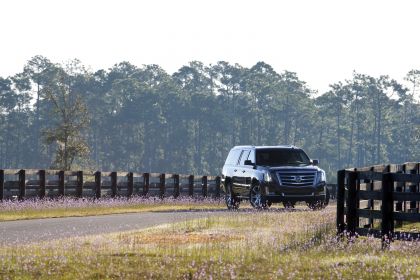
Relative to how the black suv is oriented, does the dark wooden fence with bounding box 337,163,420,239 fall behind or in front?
in front

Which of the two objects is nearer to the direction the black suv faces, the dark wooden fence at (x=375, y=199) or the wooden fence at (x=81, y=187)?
the dark wooden fence

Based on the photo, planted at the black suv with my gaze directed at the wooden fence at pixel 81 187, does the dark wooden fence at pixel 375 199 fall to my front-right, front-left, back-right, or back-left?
back-left

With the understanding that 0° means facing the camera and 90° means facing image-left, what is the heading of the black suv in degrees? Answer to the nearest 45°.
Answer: approximately 315°

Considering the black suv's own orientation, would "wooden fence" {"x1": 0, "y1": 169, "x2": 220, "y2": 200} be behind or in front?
behind
